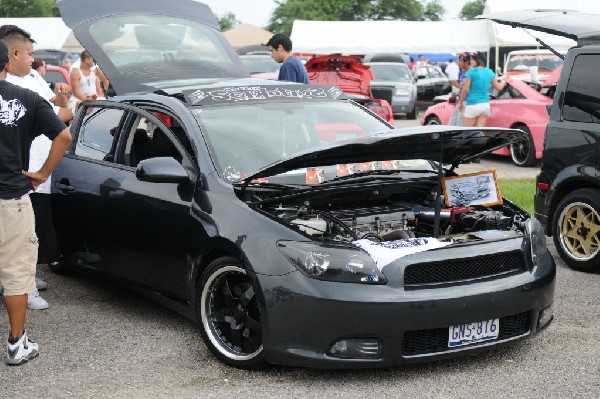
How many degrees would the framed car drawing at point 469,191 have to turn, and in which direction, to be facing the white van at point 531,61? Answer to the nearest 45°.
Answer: approximately 180°

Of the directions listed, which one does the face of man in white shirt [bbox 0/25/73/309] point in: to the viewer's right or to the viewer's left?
to the viewer's right

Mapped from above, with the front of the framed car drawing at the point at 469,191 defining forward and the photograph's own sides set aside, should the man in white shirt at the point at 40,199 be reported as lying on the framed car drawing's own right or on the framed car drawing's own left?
on the framed car drawing's own right

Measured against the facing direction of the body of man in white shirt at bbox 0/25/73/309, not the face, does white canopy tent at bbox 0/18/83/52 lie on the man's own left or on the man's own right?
on the man's own left

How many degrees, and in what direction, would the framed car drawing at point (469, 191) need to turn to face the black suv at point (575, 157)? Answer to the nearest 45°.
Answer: approximately 135° to its left

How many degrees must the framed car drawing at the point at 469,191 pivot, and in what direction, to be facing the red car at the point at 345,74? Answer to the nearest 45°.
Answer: approximately 180°

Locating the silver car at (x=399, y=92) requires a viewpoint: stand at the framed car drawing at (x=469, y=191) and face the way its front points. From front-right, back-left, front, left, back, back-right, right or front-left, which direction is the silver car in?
back

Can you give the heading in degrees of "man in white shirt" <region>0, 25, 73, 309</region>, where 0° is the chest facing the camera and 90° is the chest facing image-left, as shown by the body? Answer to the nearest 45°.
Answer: approximately 270°

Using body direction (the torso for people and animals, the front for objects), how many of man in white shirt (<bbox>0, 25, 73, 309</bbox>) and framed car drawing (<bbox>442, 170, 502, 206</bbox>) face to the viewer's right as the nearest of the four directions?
1

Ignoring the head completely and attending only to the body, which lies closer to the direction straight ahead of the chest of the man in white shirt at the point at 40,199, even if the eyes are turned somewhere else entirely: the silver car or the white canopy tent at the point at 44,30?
the silver car
